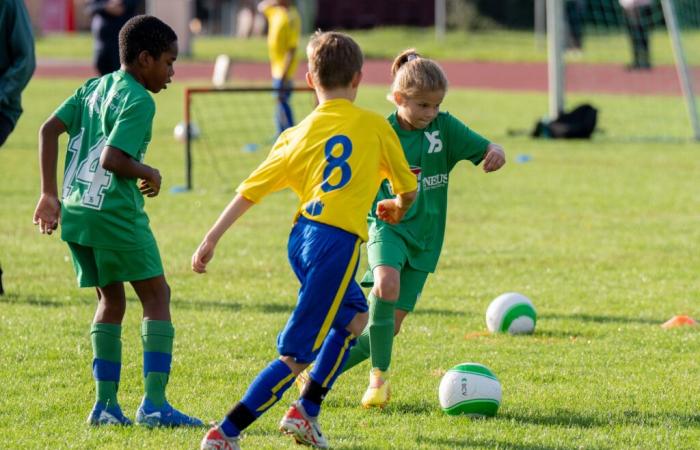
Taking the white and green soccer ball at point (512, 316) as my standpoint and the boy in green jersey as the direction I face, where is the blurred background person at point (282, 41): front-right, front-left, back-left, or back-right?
back-right

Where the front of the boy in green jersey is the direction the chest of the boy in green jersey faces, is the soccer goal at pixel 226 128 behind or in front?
in front

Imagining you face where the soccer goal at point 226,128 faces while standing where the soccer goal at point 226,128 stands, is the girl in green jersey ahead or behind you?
ahead

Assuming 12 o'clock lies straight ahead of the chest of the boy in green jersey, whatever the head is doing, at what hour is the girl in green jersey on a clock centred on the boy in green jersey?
The girl in green jersey is roughly at 1 o'clock from the boy in green jersey.

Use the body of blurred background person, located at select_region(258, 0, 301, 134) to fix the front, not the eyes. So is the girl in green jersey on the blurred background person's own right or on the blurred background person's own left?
on the blurred background person's own left

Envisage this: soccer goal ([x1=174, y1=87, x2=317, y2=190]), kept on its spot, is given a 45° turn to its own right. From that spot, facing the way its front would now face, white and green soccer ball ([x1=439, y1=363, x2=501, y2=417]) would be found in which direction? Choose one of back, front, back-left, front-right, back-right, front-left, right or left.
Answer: front-left

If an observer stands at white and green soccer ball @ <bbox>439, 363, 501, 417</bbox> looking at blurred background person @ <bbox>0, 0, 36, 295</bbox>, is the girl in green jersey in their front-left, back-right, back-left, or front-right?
front-right

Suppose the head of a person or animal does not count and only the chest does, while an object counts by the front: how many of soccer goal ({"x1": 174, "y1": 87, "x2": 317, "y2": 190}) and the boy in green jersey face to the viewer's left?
0

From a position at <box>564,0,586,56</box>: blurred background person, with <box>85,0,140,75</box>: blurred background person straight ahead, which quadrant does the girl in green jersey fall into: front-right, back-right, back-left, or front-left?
front-left

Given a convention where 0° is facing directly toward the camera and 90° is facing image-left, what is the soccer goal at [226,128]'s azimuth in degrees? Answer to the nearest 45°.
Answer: approximately 0°

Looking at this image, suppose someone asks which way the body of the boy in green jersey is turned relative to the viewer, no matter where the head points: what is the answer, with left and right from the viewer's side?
facing away from the viewer and to the right of the viewer

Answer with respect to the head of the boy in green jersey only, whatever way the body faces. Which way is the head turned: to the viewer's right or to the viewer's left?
to the viewer's right
